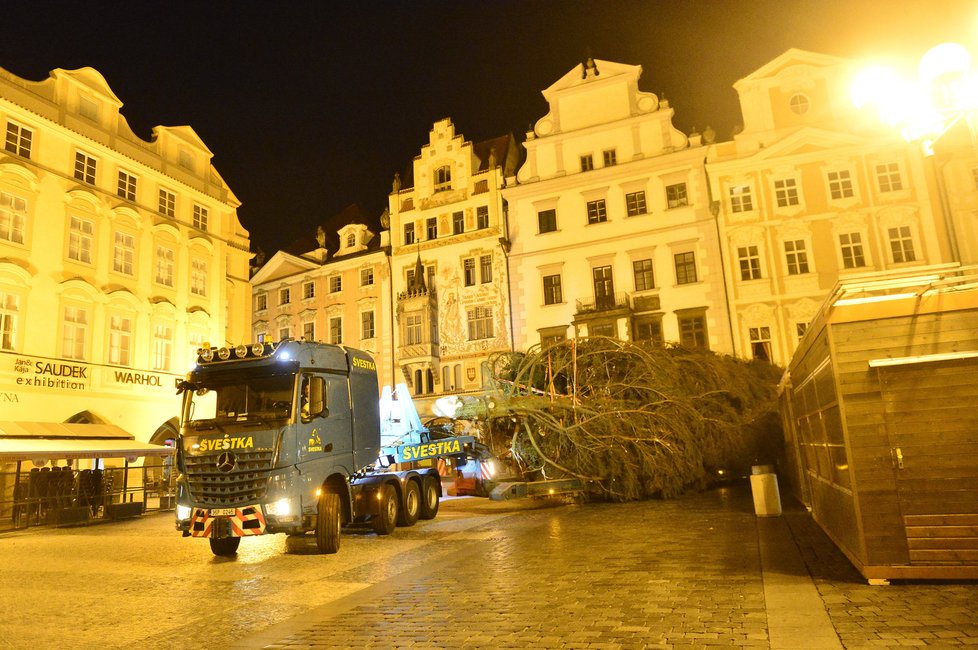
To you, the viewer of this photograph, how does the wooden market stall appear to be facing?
facing to the left of the viewer

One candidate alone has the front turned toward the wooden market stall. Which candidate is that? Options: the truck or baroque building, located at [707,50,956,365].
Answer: the baroque building

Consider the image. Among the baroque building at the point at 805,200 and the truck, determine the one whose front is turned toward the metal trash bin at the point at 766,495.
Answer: the baroque building

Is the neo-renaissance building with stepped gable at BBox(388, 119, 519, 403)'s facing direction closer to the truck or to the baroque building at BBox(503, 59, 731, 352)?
the truck

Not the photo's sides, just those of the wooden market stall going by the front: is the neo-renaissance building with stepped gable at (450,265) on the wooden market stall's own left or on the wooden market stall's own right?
on the wooden market stall's own right

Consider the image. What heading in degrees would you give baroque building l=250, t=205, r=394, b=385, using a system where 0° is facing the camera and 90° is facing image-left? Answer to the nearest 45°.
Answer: approximately 45°

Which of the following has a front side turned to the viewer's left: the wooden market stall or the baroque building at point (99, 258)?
the wooden market stall

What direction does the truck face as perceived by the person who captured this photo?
facing the viewer and to the left of the viewer

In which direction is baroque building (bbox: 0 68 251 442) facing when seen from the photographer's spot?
facing the viewer and to the right of the viewer

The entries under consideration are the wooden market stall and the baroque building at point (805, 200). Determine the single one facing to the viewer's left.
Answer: the wooden market stall

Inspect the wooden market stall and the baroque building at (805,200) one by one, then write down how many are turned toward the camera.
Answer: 1

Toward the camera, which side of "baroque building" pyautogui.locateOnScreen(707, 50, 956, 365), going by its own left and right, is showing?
front

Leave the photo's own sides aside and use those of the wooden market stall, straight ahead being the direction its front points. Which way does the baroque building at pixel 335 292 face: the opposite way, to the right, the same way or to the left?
to the left

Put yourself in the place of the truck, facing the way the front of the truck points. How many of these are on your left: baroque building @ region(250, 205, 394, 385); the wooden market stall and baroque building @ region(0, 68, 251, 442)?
1

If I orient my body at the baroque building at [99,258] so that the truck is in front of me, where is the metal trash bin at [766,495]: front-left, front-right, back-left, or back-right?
front-left

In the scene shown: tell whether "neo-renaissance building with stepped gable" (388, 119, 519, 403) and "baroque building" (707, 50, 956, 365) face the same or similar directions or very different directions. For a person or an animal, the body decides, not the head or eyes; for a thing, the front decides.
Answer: same or similar directions

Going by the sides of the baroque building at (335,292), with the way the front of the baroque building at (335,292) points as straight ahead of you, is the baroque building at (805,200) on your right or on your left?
on your left
